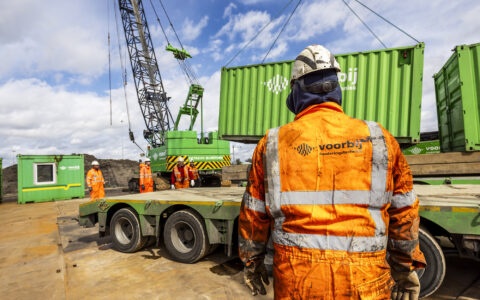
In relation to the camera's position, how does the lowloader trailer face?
facing the viewer and to the right of the viewer

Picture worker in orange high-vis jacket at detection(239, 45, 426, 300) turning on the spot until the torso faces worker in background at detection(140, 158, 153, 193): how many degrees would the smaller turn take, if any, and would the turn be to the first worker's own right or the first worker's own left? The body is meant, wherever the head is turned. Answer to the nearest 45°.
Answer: approximately 45° to the first worker's own left

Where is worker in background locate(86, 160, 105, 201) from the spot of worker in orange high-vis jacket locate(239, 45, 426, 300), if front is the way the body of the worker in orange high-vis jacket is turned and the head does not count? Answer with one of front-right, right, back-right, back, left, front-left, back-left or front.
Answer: front-left

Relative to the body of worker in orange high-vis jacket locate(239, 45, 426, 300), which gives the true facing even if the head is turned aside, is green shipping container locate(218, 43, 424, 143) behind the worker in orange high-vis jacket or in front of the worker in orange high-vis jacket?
in front

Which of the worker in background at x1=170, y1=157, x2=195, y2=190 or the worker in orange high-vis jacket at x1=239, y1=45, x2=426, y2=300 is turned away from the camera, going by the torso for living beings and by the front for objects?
the worker in orange high-vis jacket

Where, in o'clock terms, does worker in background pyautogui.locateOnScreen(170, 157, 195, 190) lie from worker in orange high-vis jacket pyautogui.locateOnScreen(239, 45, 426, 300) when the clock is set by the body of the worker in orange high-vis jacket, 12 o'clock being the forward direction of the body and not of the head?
The worker in background is roughly at 11 o'clock from the worker in orange high-vis jacket.

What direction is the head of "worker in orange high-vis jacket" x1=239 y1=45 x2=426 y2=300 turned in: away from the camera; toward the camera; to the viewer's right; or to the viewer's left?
away from the camera

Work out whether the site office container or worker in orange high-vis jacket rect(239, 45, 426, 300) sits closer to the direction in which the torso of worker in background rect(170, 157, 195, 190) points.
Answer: the worker in orange high-vis jacket

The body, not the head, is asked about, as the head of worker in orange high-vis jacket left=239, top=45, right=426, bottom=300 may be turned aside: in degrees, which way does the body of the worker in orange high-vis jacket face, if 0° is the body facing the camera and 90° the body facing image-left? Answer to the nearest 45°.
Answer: approximately 180°

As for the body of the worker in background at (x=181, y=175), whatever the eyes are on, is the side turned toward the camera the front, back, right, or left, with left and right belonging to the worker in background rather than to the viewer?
front

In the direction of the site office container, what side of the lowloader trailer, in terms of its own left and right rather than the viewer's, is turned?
back
